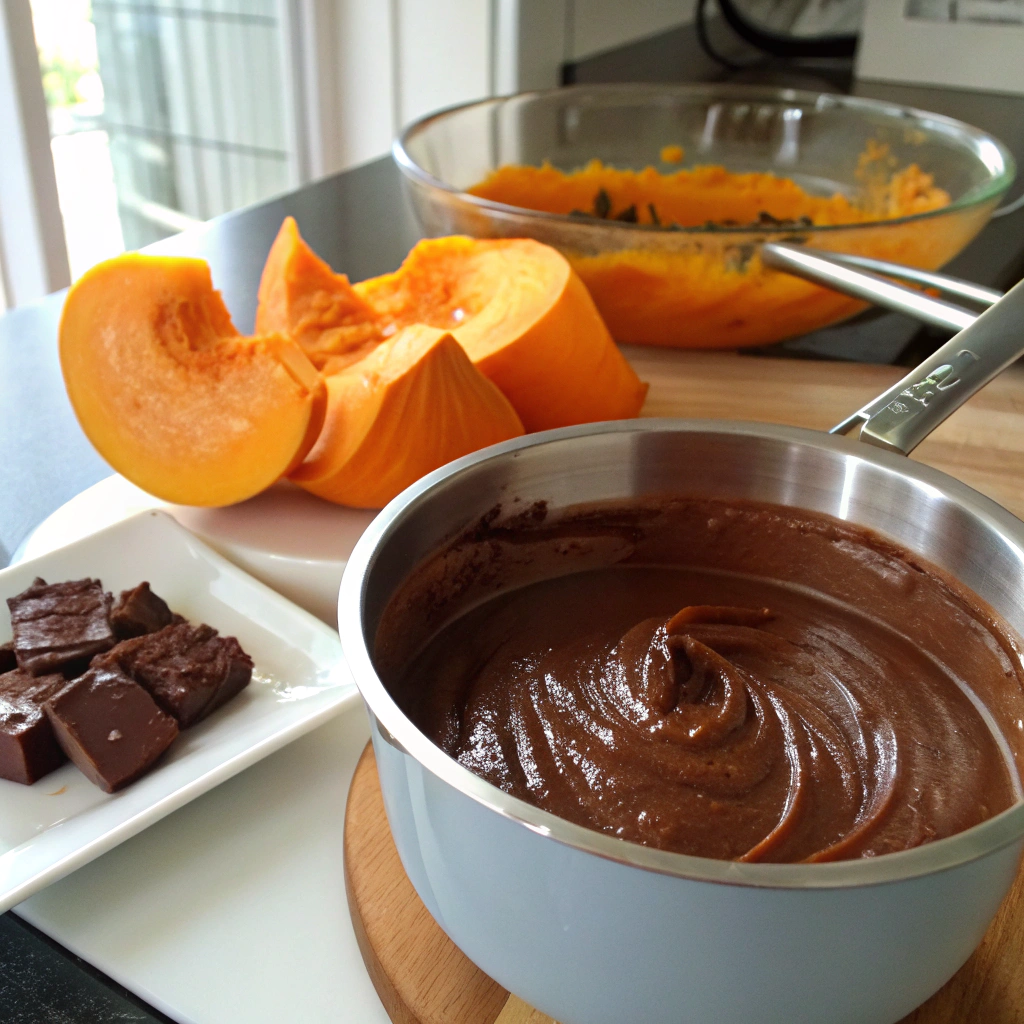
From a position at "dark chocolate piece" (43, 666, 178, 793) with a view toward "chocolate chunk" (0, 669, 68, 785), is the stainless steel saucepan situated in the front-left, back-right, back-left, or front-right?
back-left

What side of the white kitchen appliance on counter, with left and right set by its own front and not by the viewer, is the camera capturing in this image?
front

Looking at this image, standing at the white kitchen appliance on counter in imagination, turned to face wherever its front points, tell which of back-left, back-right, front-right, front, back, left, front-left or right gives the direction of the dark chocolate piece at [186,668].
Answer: front

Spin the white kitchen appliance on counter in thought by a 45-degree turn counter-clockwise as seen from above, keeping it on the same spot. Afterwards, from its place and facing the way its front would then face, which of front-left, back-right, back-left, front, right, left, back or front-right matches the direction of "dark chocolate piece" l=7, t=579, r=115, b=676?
front-right

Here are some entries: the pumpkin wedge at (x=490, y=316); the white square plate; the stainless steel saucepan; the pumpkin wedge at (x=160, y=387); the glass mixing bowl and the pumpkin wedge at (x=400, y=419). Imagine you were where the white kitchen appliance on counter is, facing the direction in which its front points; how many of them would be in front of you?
6

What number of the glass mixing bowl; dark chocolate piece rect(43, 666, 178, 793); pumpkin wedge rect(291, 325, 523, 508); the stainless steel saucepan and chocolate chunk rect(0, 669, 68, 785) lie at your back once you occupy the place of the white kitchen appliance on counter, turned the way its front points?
0

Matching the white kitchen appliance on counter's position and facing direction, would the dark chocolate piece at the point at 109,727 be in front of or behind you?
in front

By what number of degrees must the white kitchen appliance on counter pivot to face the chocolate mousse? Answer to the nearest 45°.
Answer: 0° — it already faces it

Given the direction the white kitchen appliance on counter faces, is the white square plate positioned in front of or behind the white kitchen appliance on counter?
in front

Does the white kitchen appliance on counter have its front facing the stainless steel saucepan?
yes

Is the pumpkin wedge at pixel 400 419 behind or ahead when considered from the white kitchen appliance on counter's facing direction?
ahead

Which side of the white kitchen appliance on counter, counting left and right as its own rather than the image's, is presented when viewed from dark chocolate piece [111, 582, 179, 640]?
front

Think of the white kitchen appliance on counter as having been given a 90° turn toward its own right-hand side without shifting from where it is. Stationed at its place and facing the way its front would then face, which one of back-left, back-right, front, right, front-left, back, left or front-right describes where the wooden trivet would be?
left

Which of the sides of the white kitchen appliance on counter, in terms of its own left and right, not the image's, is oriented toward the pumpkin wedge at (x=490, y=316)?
front

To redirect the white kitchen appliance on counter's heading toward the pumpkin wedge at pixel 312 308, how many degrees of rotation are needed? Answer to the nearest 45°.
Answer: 0° — it already faces it
